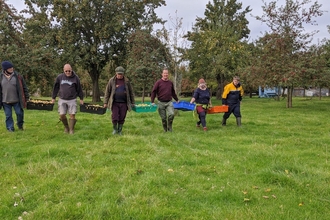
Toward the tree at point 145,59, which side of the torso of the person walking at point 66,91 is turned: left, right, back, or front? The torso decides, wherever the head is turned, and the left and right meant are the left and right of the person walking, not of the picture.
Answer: back

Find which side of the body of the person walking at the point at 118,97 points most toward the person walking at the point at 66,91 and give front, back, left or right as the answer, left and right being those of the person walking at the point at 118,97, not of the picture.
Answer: right

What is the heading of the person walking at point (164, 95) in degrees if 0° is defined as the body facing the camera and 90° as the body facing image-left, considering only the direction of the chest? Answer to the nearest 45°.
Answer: approximately 0°

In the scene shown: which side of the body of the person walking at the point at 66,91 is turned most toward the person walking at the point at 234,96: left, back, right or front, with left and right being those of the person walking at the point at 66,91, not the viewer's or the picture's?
left

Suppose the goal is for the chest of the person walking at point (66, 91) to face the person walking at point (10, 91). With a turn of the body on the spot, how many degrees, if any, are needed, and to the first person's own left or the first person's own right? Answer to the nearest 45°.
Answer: approximately 135° to the first person's own right

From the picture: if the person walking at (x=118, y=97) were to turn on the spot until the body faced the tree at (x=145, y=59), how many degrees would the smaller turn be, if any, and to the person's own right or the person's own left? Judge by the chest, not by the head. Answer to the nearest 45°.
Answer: approximately 180°

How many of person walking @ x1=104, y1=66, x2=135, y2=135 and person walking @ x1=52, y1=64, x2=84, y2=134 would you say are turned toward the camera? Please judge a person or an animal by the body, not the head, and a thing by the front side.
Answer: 2
